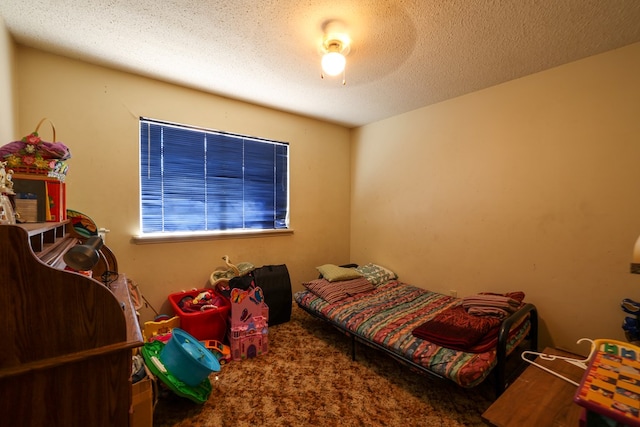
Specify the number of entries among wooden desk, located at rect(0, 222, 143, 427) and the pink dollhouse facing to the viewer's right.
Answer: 1

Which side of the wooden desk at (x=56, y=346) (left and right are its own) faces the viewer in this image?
right

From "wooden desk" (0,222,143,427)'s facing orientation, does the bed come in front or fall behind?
in front

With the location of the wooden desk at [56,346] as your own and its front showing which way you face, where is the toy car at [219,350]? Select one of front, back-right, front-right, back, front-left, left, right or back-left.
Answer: front-left

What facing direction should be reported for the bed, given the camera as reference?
facing the viewer and to the right of the viewer

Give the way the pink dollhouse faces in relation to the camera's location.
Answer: facing the viewer

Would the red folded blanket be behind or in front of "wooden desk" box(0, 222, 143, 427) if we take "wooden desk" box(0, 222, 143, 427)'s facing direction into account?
in front

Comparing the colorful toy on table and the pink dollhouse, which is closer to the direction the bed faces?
the colorful toy on table

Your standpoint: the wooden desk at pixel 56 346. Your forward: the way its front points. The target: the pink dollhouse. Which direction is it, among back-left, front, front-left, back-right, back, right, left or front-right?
front-left
